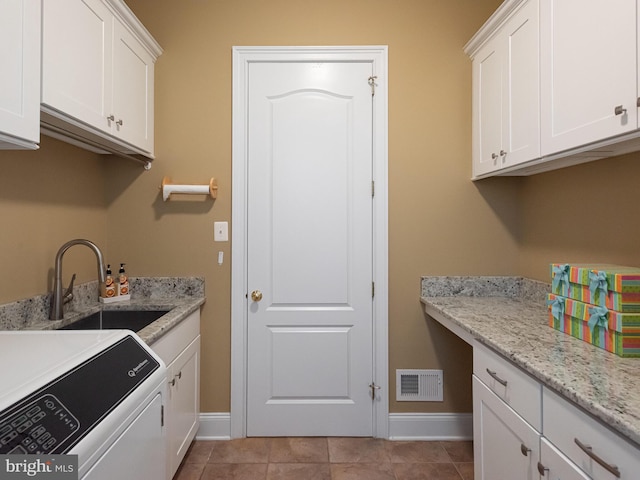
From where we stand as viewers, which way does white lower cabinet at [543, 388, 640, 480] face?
facing the viewer and to the left of the viewer

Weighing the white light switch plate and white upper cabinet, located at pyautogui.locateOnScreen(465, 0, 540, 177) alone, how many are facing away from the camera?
0

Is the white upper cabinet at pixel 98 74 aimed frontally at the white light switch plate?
no

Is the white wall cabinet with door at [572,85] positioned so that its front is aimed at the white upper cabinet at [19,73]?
yes

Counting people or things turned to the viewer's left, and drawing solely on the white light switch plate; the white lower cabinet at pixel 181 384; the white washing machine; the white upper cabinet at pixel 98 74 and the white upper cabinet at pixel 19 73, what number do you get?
0

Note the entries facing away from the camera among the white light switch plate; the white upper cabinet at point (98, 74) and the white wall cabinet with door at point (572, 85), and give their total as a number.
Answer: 0

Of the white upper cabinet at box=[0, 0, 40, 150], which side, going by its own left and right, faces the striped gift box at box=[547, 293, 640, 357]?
front

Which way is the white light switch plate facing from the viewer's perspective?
toward the camera

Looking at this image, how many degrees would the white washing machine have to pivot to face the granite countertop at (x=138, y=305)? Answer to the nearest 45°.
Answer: approximately 135° to its left

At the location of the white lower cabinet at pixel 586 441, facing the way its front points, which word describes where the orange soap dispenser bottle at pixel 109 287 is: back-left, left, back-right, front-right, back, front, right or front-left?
front-right

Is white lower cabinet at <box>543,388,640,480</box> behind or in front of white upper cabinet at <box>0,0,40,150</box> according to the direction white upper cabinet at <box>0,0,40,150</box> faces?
in front

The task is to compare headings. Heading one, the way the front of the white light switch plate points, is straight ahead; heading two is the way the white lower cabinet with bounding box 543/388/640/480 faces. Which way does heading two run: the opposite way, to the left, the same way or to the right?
to the right

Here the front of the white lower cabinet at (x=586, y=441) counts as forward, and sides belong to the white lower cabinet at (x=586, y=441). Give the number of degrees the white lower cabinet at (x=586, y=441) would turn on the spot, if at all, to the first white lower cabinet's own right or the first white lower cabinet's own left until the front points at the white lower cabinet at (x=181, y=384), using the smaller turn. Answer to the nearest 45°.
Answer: approximately 45° to the first white lower cabinet's own right

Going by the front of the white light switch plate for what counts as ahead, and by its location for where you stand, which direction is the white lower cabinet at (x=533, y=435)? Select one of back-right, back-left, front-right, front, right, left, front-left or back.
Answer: front-left

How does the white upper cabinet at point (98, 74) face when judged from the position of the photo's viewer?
facing the viewer and to the right of the viewer

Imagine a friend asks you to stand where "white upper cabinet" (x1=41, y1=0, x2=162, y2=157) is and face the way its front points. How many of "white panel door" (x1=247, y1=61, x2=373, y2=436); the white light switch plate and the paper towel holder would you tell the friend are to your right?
0

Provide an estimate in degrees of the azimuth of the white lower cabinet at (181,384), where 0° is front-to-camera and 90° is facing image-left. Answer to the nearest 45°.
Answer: approximately 315°

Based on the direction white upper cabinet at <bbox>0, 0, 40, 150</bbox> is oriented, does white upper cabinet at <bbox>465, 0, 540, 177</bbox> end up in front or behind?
in front
